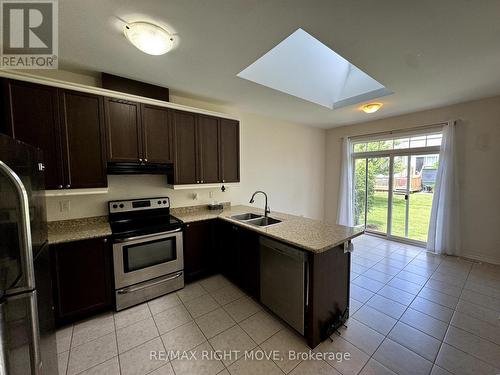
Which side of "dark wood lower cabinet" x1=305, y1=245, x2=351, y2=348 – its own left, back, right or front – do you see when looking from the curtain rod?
back

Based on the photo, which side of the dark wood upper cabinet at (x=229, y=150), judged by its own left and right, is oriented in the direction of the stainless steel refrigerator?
right

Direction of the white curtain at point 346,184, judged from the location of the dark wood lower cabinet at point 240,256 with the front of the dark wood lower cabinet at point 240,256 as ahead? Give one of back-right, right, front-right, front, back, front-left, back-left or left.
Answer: back

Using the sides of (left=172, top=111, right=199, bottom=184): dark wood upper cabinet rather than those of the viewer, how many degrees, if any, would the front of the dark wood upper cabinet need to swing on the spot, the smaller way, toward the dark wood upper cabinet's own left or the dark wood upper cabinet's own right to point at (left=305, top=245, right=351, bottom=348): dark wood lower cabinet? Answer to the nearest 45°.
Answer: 0° — it already faces it
